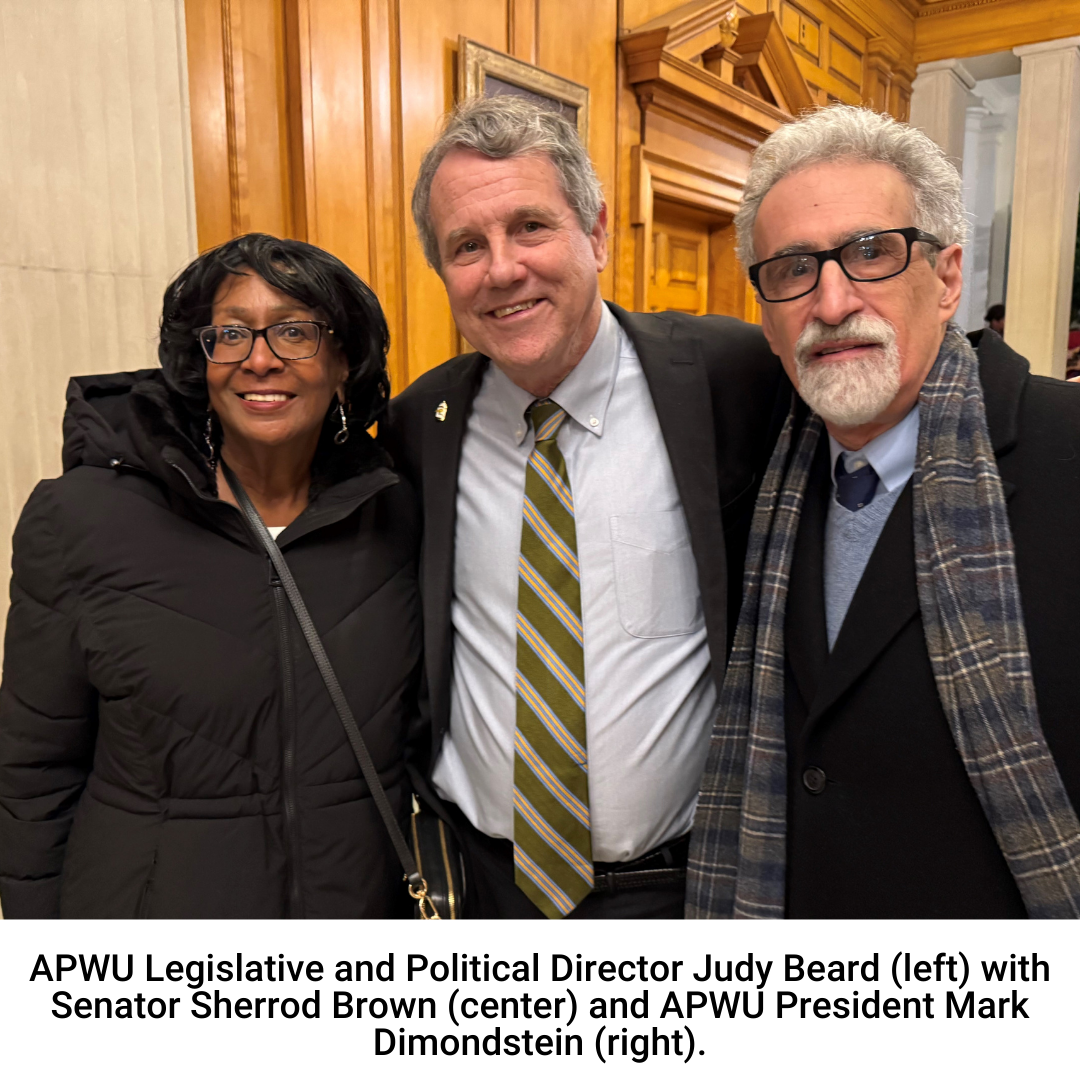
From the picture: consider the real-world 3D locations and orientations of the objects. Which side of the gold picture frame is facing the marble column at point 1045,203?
left

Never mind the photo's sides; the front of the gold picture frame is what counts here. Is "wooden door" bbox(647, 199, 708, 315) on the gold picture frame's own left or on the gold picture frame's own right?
on the gold picture frame's own left

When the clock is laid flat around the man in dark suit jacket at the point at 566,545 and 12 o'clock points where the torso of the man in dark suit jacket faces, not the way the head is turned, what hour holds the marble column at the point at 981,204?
The marble column is roughly at 7 o'clock from the man in dark suit jacket.

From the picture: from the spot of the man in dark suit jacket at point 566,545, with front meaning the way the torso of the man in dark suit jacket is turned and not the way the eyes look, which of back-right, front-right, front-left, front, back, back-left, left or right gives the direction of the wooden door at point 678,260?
back

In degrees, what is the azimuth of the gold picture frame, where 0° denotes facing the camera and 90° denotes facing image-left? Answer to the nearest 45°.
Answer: approximately 315°

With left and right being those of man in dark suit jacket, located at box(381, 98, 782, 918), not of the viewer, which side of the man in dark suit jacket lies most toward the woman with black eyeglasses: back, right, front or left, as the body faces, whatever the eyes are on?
right

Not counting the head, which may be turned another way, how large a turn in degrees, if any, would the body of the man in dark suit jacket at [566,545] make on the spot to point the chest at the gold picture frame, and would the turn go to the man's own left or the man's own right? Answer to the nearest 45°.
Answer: approximately 180°
